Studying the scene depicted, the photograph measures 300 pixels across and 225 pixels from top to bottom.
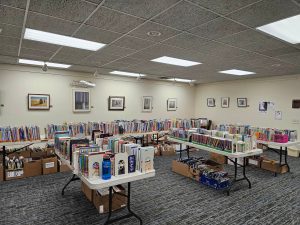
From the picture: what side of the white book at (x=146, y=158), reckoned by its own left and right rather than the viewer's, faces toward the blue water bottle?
right

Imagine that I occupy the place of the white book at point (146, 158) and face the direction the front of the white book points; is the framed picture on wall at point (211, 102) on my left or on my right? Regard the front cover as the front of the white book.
on my left

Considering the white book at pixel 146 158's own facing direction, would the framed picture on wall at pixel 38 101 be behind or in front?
behind

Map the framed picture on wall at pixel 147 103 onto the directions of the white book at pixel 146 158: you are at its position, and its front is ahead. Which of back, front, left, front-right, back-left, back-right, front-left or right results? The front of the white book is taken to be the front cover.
back-left

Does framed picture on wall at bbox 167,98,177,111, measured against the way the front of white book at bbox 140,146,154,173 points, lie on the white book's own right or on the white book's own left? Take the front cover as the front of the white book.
on the white book's own left

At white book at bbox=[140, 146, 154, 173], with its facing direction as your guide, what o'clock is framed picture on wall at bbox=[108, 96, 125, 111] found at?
The framed picture on wall is roughly at 7 o'clock from the white book.

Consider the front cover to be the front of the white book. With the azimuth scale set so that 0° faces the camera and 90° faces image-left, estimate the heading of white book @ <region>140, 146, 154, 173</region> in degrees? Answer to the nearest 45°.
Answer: approximately 315°

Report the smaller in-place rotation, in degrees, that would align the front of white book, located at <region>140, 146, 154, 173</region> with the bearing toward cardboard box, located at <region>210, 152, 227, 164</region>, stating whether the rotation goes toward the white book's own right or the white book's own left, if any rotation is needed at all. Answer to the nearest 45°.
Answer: approximately 90° to the white book's own left

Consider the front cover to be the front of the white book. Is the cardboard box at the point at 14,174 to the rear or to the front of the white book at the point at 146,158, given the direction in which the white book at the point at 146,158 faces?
to the rear
